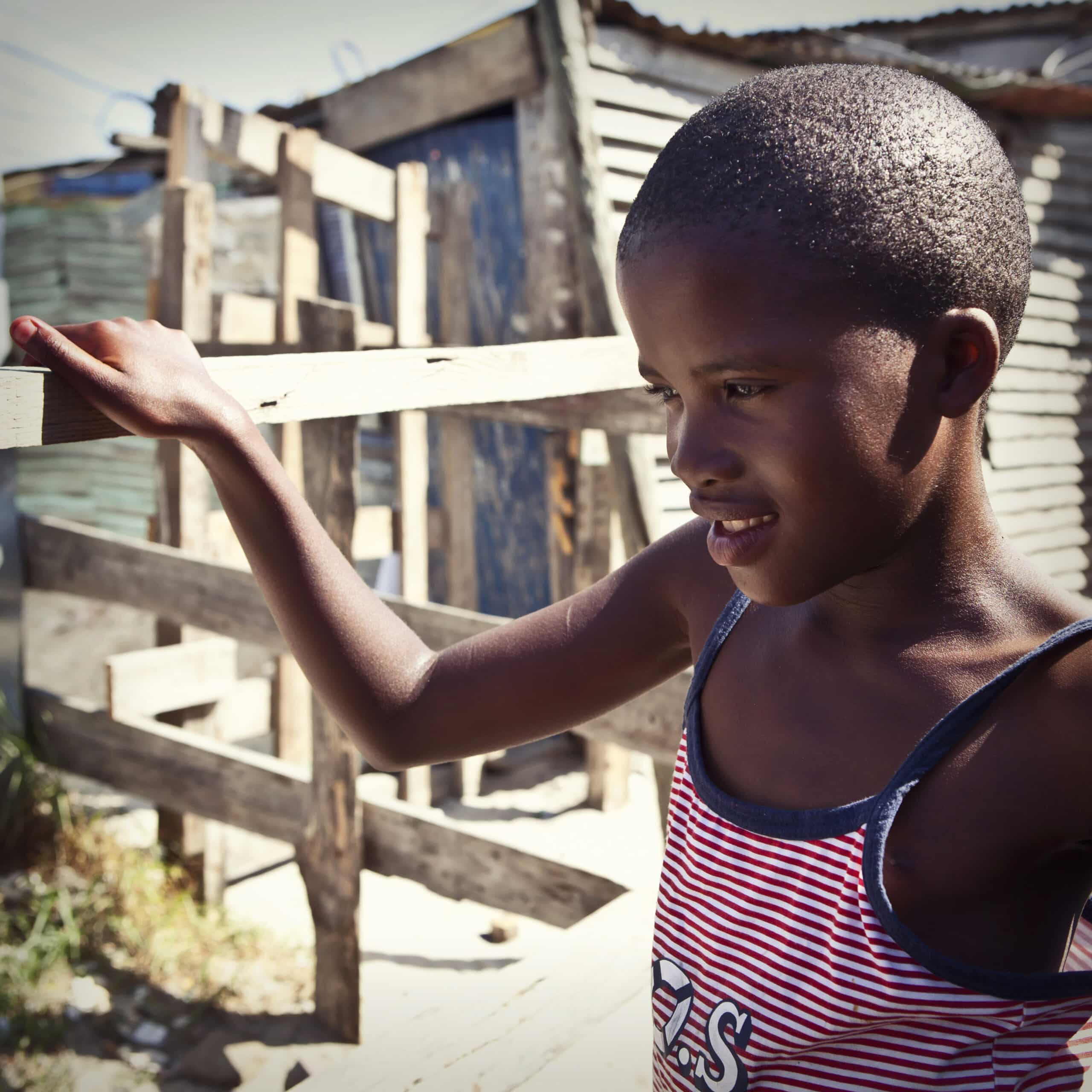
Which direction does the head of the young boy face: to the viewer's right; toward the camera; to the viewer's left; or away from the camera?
to the viewer's left

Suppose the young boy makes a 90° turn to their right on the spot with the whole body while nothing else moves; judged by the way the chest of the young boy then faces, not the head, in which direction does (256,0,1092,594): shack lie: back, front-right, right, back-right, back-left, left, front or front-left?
front-right

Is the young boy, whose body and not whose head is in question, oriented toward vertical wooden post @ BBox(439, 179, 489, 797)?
no

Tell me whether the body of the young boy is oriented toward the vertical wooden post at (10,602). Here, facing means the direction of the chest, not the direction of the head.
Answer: no
